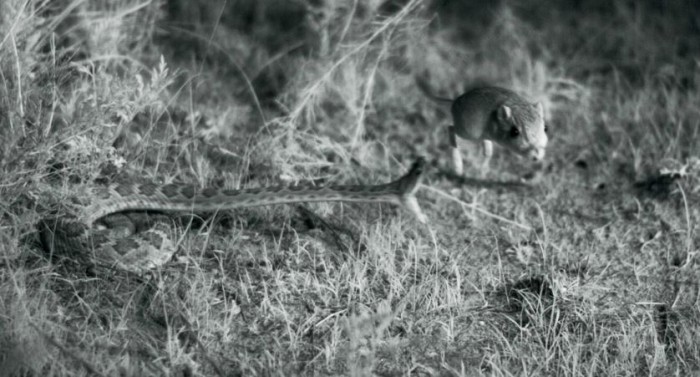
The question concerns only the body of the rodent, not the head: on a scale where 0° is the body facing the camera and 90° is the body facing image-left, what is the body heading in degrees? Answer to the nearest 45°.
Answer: approximately 315°

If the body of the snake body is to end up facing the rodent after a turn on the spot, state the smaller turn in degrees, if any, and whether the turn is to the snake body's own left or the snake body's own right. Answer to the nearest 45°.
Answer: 0° — it already faces it

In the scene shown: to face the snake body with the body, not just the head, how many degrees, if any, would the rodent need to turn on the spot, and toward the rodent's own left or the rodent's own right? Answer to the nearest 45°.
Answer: approximately 135° to the rodent's own right

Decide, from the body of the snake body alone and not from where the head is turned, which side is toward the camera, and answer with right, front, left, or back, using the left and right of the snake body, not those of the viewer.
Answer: right
